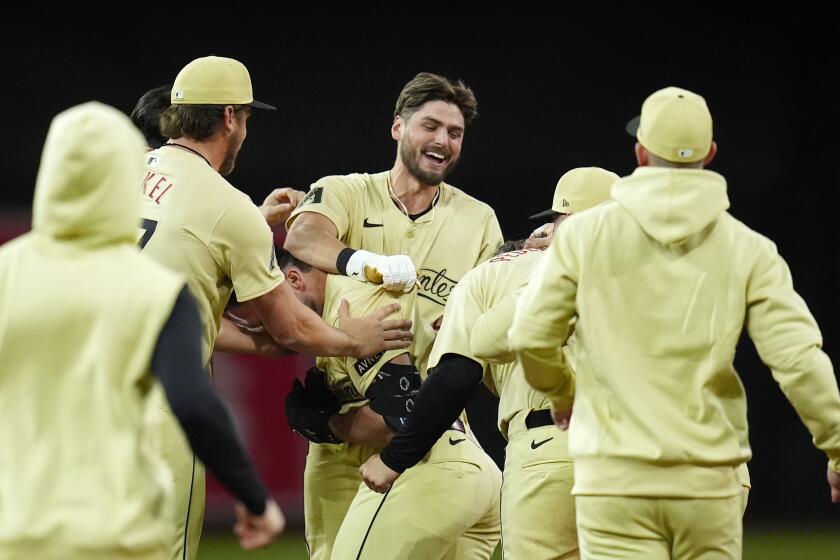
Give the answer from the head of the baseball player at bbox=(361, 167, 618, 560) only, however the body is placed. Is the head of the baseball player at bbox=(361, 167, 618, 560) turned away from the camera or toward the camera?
away from the camera

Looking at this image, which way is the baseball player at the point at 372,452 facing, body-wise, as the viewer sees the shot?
to the viewer's left

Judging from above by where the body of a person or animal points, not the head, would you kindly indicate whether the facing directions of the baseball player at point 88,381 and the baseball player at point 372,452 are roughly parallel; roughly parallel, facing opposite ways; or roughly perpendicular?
roughly perpendicular

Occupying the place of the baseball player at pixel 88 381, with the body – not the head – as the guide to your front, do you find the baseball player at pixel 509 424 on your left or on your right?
on your right

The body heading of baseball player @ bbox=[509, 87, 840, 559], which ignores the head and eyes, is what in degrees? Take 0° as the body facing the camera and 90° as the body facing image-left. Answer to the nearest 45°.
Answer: approximately 180°

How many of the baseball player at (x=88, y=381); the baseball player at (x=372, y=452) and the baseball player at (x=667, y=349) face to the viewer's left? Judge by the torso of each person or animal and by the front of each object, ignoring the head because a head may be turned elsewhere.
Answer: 1

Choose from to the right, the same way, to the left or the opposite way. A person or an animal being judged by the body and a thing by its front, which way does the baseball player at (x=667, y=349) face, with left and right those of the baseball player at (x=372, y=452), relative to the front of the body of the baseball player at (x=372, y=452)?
to the right

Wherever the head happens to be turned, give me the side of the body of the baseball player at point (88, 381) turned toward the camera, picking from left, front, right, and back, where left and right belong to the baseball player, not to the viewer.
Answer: back

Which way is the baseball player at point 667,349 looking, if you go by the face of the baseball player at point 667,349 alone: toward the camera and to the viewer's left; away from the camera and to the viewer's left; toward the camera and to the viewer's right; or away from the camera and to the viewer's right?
away from the camera and to the viewer's left

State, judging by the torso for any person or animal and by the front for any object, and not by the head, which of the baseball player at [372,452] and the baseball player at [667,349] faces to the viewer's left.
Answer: the baseball player at [372,452]

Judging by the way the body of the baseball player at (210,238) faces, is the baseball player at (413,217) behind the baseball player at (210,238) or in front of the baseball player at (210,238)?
in front

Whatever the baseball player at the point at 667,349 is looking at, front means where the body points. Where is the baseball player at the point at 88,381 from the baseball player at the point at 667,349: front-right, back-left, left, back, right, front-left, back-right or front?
back-left

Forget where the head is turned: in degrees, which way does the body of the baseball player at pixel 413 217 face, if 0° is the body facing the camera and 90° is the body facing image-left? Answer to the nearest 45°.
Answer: approximately 315°

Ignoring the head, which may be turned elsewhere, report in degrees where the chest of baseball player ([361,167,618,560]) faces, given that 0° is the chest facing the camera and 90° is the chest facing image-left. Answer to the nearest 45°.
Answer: approximately 135°
